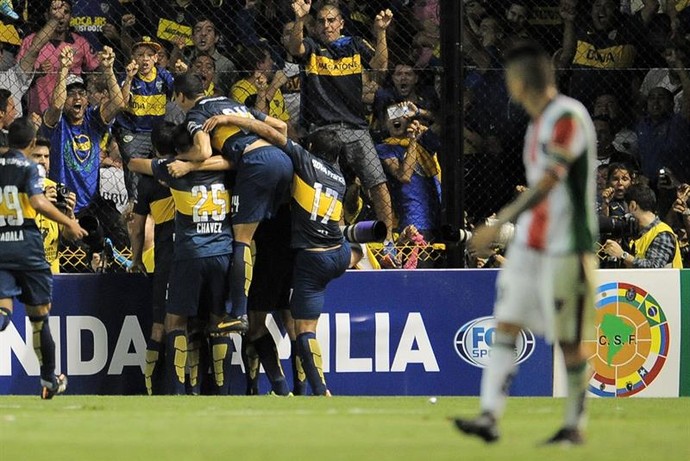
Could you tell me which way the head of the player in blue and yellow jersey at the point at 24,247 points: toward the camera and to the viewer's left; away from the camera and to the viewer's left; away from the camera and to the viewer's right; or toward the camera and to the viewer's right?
away from the camera and to the viewer's right

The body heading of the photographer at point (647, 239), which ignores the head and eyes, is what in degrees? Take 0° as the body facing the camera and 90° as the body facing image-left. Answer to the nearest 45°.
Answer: approximately 90°

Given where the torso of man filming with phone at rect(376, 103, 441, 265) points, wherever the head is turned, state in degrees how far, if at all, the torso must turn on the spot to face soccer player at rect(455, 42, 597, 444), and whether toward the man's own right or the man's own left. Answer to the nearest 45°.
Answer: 0° — they already face them

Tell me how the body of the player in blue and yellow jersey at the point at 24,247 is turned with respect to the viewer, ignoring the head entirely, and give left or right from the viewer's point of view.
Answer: facing away from the viewer and to the right of the viewer

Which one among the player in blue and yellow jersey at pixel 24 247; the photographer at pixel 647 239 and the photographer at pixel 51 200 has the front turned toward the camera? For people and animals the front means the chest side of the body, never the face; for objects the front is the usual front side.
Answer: the photographer at pixel 51 200

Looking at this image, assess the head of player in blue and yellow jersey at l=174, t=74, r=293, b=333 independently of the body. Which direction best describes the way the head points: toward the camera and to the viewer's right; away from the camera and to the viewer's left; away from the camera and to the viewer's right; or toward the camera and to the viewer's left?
away from the camera and to the viewer's left

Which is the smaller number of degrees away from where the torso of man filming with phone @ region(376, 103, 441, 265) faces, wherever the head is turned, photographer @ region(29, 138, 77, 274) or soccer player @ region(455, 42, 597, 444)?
the soccer player

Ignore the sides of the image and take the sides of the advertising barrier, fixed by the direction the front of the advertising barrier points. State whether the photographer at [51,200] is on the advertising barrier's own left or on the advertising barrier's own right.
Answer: on the advertising barrier's own right

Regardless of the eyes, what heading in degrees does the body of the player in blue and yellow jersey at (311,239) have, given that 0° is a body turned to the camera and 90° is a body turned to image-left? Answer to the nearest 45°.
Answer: approximately 135°

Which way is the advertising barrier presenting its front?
toward the camera

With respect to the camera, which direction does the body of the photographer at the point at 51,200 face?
toward the camera

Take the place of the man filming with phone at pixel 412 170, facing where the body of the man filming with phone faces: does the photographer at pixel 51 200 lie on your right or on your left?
on your right
